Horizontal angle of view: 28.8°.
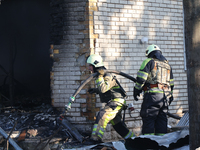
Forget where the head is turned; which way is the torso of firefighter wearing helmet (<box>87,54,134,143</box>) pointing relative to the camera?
to the viewer's left

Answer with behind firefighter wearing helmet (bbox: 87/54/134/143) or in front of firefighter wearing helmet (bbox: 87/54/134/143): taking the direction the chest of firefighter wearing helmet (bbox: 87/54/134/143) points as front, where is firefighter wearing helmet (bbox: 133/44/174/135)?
behind

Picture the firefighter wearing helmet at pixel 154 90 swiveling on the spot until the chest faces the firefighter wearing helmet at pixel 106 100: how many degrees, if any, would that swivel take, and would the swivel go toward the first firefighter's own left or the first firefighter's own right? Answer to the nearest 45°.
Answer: approximately 45° to the first firefighter's own left
